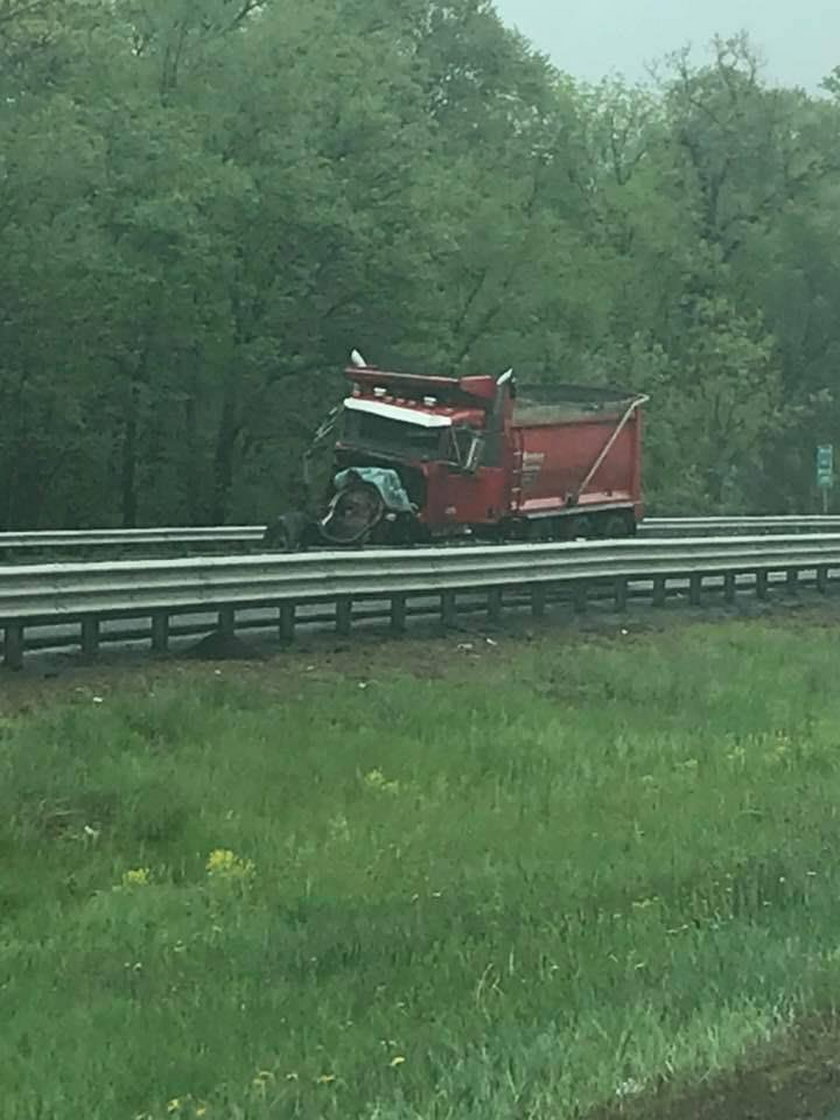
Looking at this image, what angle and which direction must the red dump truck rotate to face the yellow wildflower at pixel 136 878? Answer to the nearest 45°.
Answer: approximately 45° to its left

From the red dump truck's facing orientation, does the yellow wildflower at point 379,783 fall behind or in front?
in front

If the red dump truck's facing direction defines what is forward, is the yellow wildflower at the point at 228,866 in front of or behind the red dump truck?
in front

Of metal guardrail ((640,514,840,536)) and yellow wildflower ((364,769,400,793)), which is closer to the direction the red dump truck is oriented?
the yellow wildflower

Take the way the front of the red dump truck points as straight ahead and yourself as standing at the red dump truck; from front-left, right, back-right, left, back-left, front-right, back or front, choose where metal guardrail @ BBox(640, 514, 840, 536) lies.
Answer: back

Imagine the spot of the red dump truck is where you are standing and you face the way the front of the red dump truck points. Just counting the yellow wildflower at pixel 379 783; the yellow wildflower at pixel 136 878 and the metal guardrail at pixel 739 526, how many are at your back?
1

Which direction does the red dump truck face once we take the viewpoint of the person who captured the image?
facing the viewer and to the left of the viewer

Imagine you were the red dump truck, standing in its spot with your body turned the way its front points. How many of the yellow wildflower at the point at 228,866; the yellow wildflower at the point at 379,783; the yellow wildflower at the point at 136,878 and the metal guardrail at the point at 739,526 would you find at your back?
1

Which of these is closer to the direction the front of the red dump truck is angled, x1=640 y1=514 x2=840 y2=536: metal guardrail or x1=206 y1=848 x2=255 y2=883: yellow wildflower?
the yellow wildflower
